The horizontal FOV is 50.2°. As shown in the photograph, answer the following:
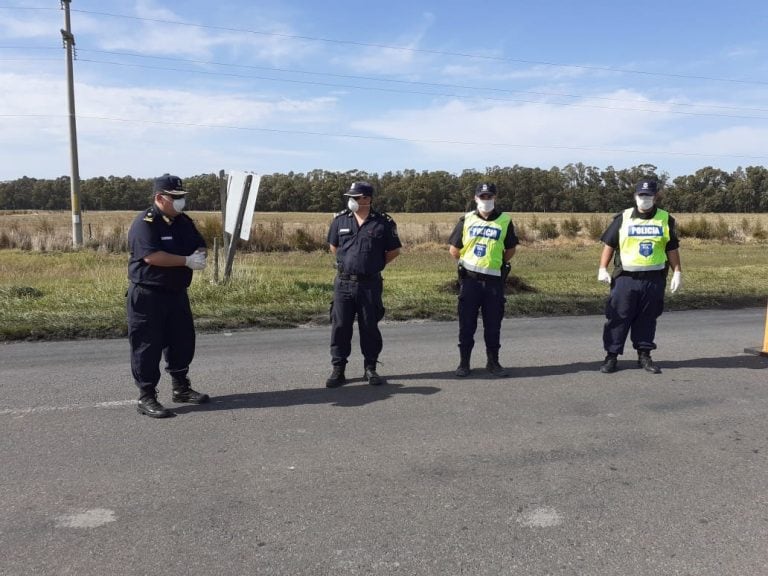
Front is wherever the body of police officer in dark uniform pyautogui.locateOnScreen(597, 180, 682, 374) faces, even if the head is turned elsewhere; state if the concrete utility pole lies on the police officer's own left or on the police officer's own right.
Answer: on the police officer's own right

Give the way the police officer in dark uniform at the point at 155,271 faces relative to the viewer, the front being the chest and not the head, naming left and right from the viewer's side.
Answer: facing the viewer and to the right of the viewer

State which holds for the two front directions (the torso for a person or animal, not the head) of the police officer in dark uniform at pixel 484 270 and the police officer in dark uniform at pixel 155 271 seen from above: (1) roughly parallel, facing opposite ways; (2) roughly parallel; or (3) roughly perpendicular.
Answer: roughly perpendicular

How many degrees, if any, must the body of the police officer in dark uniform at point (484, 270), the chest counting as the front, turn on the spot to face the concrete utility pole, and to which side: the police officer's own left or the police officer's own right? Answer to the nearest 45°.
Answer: approximately 135° to the police officer's own right

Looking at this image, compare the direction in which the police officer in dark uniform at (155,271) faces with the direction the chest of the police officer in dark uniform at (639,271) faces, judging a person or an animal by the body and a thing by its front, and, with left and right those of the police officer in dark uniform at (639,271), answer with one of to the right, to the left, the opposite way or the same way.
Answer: to the left

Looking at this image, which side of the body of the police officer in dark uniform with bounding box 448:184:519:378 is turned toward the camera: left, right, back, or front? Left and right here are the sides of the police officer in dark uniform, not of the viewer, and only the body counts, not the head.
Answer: front
